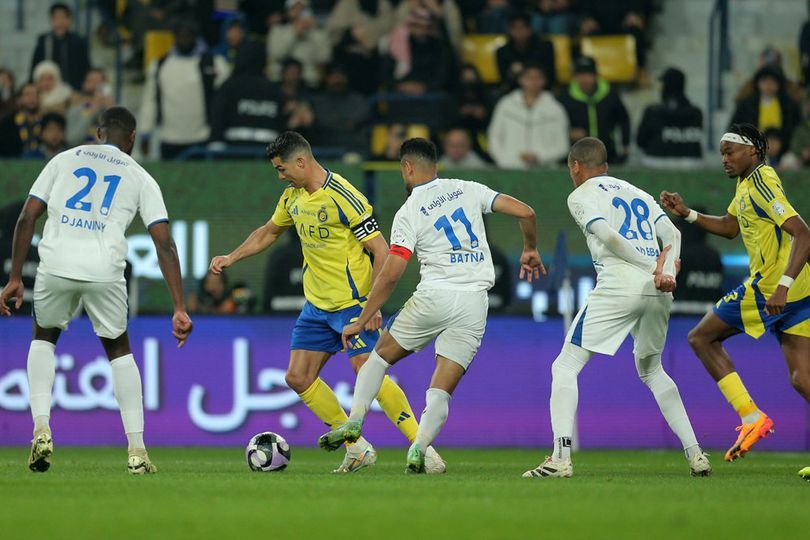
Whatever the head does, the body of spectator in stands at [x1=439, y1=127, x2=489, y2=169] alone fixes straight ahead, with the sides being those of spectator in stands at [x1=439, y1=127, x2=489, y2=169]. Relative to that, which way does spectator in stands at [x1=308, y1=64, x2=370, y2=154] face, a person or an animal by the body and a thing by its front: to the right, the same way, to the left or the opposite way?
the same way

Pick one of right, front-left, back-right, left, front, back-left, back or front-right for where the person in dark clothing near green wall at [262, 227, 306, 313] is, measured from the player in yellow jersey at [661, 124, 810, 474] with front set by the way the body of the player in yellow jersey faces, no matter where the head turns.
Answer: right

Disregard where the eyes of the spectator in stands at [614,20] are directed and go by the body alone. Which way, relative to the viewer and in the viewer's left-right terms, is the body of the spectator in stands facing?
facing the viewer

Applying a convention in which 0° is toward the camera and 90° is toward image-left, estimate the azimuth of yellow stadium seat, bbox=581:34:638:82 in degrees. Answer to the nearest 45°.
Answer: approximately 0°

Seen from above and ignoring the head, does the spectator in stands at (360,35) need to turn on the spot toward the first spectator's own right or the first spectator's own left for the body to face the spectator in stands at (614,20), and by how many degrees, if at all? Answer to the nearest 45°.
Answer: approximately 90° to the first spectator's own left

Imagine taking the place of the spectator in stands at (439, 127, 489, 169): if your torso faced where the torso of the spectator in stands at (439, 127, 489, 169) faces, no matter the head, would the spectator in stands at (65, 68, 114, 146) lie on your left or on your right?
on your right

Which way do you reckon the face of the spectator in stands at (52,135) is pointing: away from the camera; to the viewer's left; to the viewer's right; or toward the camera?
toward the camera

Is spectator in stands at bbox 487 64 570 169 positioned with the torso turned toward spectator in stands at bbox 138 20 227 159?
no

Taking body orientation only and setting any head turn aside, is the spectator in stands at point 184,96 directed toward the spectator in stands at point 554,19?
no

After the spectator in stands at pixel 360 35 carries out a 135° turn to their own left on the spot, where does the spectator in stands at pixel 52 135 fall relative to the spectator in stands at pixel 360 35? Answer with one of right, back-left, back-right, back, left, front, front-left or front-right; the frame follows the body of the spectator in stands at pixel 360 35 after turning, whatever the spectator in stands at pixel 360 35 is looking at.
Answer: back

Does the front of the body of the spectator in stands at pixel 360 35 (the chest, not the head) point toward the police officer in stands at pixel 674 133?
no

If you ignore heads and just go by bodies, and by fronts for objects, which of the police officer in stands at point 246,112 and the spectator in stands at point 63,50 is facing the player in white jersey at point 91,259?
the spectator in stands at point 63,50

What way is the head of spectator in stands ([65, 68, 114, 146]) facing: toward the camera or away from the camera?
toward the camera

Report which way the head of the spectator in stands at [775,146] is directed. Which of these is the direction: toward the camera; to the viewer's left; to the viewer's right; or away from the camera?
toward the camera

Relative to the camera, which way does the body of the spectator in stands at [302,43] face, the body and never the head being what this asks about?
toward the camera

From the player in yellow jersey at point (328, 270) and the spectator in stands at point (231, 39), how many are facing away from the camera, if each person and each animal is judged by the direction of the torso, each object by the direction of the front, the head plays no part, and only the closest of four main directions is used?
0
